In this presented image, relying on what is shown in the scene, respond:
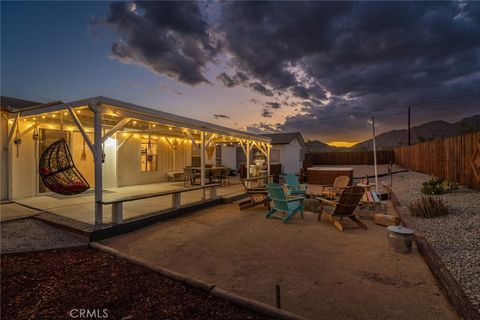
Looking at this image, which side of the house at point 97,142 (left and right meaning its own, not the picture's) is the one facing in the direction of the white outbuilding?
left

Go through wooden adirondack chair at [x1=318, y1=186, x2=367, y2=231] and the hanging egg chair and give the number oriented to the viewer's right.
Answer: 1

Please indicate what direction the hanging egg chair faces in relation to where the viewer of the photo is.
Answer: facing to the right of the viewer

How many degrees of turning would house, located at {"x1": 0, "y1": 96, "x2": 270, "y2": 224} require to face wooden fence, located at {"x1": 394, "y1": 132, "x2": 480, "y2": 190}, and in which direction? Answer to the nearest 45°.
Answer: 0° — it already faces it

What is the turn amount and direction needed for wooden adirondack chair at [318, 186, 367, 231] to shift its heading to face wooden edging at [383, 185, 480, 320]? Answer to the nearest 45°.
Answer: approximately 135° to its left

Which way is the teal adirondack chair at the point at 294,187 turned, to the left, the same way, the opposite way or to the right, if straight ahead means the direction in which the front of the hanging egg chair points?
to the right

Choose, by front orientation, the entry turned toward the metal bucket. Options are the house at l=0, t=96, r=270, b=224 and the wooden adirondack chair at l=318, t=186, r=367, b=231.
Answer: the house

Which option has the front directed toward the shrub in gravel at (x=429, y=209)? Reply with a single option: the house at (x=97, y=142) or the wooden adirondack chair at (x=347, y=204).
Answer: the house

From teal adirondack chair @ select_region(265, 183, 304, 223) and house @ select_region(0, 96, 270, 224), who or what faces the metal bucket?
the house

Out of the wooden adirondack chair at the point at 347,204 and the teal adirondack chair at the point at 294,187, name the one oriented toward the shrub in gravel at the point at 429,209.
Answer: the teal adirondack chair

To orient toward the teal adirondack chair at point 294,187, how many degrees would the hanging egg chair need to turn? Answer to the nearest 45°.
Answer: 0° — it already faces it
